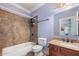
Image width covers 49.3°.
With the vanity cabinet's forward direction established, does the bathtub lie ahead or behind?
ahead

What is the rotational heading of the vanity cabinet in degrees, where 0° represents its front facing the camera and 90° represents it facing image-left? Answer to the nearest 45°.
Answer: approximately 45°
